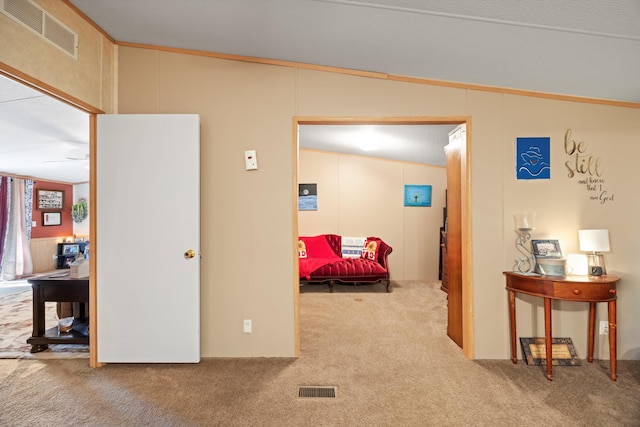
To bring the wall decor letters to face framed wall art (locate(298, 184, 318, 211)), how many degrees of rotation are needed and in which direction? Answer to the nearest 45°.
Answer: approximately 90° to its right

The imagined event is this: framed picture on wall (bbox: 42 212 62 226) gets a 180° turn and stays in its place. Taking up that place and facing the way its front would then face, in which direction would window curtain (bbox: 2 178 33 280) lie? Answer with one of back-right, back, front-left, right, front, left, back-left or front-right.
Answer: back-left

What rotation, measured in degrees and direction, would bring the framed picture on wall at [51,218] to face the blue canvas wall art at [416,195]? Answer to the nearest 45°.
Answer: approximately 45° to its left

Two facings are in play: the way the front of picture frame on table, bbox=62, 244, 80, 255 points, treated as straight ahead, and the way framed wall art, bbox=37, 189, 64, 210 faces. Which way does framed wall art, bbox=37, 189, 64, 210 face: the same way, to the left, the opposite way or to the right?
the same way

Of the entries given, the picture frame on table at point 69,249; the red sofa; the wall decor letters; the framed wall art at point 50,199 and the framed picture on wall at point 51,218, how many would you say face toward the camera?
5

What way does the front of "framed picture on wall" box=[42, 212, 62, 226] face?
toward the camera

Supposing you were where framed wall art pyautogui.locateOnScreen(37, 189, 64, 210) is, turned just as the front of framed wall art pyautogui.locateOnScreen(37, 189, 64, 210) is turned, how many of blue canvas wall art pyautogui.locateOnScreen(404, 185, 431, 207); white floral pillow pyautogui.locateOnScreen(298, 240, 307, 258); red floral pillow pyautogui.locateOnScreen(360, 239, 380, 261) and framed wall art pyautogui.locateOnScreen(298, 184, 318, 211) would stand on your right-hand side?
0

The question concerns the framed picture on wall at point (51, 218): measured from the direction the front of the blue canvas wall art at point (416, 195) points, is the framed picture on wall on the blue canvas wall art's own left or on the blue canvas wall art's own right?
on the blue canvas wall art's own right

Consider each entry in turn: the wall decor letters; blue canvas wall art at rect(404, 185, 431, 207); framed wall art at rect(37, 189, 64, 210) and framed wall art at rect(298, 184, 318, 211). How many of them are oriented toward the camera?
4

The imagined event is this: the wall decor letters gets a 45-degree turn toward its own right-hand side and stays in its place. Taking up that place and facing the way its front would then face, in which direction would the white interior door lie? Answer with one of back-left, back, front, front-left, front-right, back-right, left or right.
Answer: front

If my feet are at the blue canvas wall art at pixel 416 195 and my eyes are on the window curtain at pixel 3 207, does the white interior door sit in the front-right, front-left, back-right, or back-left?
front-left

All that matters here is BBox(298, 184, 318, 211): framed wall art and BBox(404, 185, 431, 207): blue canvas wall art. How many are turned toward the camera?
2

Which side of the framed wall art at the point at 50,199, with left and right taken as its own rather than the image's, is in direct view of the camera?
front

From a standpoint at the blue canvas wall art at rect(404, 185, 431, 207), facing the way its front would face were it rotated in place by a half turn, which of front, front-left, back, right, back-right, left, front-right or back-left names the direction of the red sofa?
back-left

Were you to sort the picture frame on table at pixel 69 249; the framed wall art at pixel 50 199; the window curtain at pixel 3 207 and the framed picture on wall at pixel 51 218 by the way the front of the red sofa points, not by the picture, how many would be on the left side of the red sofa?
0

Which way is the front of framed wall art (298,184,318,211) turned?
toward the camera
